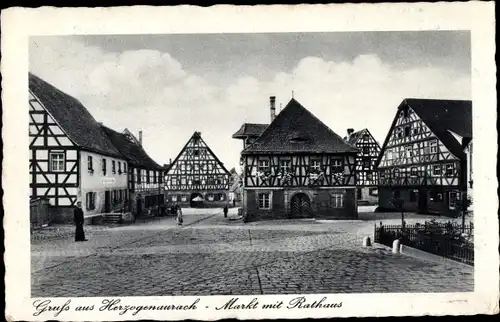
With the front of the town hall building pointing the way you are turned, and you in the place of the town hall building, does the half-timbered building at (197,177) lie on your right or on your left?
on your right

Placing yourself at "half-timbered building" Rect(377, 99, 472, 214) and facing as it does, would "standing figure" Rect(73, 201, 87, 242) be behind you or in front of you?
in front

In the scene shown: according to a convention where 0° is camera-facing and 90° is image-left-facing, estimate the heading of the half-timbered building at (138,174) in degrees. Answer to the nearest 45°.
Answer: approximately 315°

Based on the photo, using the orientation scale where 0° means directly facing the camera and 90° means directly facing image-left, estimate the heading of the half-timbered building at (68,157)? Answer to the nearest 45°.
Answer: approximately 315°

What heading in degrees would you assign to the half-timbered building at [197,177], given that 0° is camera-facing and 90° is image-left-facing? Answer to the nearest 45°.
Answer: approximately 0°
